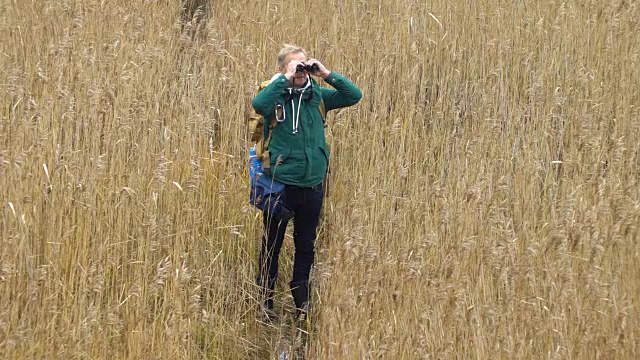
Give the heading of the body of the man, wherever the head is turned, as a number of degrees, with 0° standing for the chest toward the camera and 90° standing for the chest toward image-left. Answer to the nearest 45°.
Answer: approximately 315°
